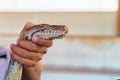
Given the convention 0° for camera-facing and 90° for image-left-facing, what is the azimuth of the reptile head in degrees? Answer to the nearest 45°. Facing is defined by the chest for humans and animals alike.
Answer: approximately 270°
